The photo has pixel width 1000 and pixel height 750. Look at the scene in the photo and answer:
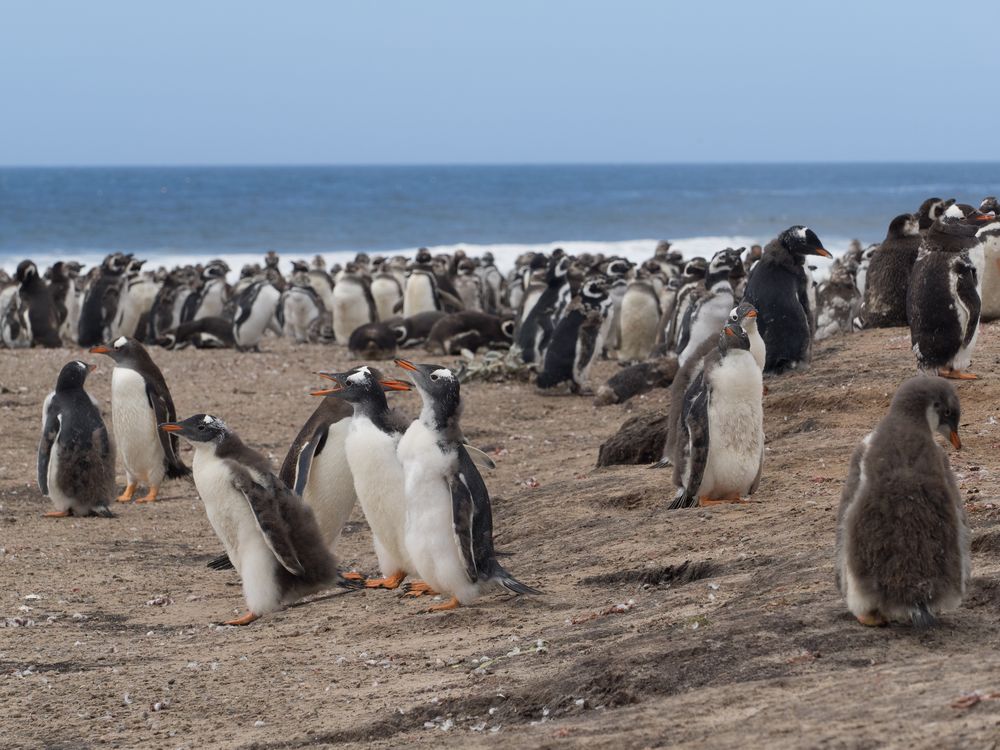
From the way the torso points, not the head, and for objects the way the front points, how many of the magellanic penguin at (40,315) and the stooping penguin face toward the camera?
0

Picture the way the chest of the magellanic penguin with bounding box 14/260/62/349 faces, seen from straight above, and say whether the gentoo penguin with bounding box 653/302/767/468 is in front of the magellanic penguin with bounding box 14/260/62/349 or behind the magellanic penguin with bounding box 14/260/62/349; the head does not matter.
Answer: behind

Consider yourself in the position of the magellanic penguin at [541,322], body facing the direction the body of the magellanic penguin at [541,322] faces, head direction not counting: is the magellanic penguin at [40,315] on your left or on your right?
on your left

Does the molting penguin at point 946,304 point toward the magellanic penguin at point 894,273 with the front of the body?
no

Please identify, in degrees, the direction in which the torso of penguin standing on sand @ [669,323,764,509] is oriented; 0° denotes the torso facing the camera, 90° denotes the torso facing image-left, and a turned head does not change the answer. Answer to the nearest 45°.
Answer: approximately 315°

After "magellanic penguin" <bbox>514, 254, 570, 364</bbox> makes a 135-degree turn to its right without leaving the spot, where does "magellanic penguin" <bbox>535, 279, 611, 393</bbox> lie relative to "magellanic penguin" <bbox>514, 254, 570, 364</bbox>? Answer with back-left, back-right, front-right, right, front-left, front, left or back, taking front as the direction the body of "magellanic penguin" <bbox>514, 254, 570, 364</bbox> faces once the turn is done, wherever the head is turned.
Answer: front

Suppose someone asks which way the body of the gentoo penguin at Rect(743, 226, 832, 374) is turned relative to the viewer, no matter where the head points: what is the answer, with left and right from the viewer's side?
facing away from the viewer and to the right of the viewer

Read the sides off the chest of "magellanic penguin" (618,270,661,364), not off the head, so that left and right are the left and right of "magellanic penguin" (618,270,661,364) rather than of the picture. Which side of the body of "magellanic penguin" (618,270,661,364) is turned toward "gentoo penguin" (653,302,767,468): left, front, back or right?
front

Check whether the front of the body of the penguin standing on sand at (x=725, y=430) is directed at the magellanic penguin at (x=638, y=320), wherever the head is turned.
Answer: no

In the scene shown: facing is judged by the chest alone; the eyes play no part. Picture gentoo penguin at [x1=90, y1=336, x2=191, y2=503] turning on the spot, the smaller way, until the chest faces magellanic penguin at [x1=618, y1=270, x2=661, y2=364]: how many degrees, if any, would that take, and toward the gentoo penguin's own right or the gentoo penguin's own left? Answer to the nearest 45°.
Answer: approximately 180°

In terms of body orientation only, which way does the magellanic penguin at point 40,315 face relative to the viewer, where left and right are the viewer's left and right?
facing away from the viewer and to the left of the viewer

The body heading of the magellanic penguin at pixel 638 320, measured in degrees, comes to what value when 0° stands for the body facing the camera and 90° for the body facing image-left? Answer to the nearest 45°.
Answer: approximately 0°
